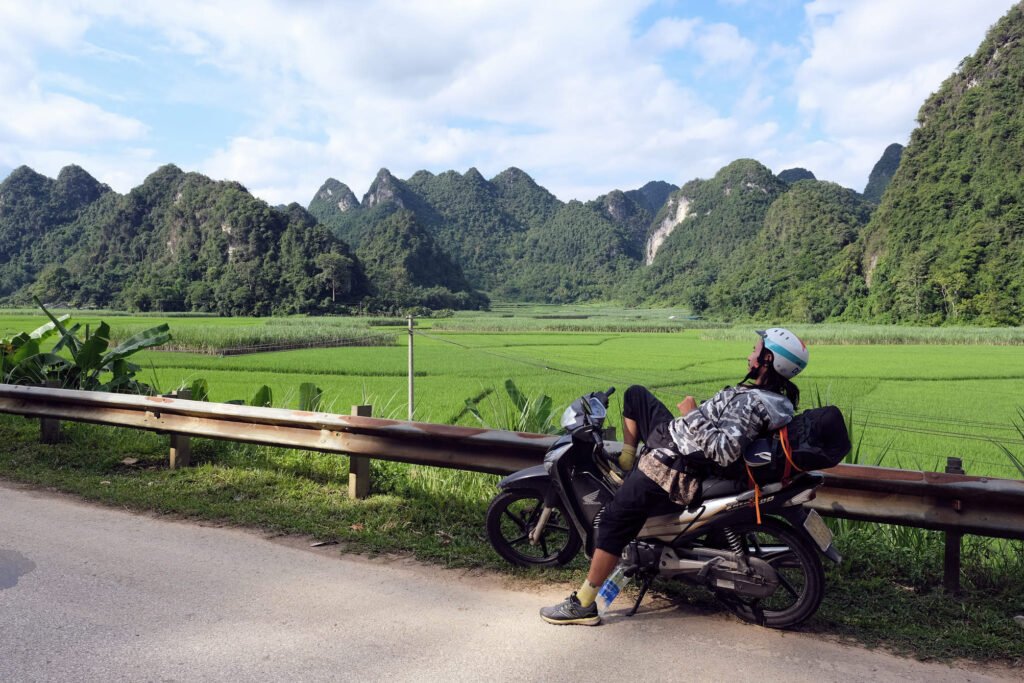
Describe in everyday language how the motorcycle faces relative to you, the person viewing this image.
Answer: facing away from the viewer and to the left of the viewer

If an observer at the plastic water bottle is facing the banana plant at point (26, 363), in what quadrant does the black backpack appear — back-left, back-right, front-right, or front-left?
back-right

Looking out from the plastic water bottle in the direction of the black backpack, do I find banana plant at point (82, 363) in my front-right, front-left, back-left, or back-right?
back-left

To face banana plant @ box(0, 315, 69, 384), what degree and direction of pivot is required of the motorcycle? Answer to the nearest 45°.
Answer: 0° — it already faces it
